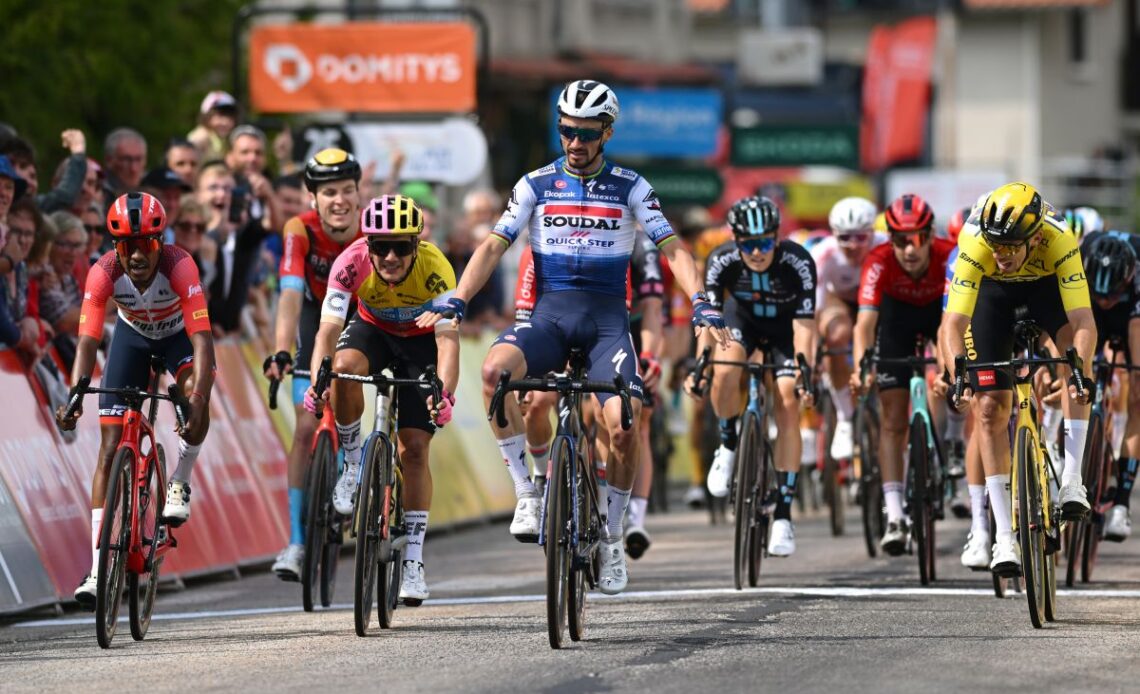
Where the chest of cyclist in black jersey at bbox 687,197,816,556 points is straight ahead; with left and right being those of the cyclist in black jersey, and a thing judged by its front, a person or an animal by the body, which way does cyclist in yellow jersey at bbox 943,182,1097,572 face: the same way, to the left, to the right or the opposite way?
the same way

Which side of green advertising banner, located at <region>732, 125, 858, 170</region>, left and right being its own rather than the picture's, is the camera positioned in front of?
front

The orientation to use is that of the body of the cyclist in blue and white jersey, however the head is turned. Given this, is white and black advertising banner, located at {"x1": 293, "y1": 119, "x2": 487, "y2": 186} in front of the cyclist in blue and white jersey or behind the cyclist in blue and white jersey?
behind

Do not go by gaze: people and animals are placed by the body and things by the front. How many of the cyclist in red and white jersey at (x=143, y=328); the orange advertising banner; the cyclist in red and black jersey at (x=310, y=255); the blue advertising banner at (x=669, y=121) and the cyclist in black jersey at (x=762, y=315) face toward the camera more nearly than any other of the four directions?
5

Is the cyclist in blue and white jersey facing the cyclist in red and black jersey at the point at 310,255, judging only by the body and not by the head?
no

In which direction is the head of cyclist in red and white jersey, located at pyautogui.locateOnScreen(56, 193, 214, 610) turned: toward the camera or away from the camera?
toward the camera

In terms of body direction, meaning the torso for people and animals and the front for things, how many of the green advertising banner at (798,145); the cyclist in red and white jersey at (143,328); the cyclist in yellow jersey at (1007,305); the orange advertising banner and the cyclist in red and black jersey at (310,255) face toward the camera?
5

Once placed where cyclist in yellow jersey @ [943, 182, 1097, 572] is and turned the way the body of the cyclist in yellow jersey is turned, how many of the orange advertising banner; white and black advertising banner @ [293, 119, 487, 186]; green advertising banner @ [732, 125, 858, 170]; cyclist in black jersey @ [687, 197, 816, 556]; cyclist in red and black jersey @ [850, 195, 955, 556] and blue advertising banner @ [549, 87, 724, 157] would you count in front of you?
0

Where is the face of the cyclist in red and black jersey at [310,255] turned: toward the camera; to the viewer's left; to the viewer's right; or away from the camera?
toward the camera

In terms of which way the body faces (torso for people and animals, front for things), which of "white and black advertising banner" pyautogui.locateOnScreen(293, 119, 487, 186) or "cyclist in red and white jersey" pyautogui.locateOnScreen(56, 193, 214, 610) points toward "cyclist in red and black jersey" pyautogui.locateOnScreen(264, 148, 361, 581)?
the white and black advertising banner

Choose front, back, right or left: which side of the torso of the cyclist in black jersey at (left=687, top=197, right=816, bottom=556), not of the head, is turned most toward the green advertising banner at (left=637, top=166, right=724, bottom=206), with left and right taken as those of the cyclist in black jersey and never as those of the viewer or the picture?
back

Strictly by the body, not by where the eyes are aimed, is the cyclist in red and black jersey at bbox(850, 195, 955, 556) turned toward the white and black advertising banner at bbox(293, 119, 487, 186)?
no

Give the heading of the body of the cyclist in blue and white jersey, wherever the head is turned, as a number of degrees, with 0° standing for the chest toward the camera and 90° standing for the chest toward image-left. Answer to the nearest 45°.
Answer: approximately 0°

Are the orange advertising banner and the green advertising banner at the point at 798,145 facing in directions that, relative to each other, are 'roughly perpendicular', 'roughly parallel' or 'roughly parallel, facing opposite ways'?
roughly parallel

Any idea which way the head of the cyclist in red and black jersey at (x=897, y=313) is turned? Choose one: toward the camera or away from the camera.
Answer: toward the camera

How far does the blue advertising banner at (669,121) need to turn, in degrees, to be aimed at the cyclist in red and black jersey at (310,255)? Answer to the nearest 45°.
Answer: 0° — it already faces them

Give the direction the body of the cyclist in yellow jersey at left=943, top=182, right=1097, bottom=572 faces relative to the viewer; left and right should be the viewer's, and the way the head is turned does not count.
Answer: facing the viewer

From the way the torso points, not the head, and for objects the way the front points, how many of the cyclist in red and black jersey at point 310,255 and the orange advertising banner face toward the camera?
2
